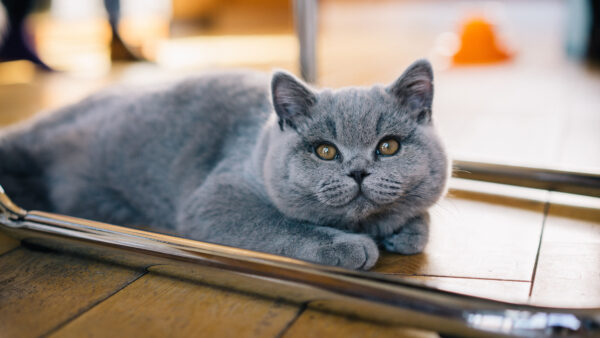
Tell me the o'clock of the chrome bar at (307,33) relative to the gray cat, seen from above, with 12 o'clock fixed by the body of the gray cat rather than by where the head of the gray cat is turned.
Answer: The chrome bar is roughly at 8 o'clock from the gray cat.

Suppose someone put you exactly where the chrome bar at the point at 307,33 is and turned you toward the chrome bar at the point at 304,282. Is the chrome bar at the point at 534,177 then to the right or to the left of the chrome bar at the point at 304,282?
left

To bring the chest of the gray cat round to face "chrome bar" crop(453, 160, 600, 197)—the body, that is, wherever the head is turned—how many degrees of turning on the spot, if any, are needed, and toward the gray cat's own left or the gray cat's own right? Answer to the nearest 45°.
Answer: approximately 45° to the gray cat's own left
